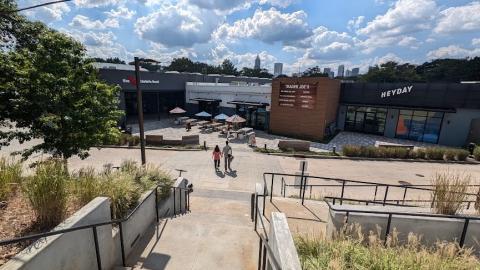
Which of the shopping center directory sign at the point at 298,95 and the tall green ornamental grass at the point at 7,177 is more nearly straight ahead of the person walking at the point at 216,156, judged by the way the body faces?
the shopping center directory sign

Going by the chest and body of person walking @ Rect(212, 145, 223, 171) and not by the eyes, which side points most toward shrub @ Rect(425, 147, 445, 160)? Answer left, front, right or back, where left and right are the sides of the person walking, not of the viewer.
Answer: right

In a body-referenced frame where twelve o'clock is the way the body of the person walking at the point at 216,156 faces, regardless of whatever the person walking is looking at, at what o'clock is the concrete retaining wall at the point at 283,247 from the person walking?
The concrete retaining wall is roughly at 6 o'clock from the person walking.

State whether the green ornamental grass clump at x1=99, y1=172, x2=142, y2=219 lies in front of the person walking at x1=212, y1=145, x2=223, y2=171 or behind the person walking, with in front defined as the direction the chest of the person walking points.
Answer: behind

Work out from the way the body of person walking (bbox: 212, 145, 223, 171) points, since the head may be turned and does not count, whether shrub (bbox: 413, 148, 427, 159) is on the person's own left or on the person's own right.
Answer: on the person's own right

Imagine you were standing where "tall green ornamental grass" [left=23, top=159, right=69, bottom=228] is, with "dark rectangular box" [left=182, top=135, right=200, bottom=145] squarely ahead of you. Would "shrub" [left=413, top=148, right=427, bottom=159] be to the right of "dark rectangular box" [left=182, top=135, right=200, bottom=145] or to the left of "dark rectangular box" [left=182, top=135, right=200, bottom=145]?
right

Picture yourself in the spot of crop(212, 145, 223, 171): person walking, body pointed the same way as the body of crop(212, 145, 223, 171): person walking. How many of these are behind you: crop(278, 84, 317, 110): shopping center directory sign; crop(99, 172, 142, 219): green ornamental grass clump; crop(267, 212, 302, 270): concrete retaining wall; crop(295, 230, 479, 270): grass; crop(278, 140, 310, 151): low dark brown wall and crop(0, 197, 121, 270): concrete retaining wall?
4

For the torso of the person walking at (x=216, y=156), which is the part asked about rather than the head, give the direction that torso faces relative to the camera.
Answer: away from the camera
